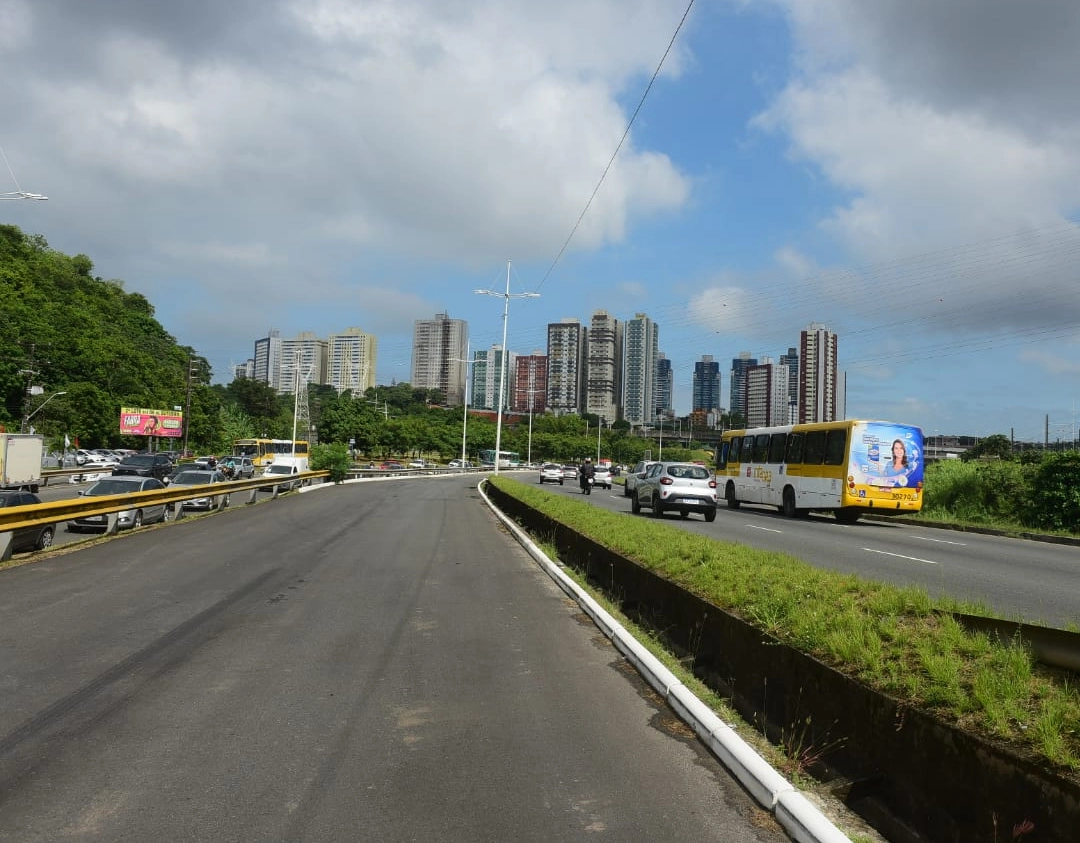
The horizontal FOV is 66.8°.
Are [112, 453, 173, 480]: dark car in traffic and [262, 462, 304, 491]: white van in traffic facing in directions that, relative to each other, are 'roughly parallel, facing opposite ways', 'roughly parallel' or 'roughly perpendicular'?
roughly parallel

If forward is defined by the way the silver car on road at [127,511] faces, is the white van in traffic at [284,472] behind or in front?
behind

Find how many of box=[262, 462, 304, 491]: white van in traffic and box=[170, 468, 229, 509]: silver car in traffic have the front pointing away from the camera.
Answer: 0

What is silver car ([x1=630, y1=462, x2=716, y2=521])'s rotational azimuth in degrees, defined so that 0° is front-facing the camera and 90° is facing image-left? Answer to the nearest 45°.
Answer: approximately 135°

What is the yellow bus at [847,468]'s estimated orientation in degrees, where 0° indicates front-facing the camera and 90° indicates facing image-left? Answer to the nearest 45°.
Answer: approximately 135°

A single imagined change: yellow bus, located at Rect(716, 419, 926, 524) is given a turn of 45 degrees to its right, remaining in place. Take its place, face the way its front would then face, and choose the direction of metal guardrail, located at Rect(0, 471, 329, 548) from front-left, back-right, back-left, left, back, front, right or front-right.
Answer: back-left

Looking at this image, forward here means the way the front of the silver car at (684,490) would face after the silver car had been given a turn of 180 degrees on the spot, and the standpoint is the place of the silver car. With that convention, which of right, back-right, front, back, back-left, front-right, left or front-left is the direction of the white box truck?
back-right

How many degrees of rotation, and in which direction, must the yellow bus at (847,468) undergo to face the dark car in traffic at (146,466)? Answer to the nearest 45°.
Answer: approximately 45° to its left

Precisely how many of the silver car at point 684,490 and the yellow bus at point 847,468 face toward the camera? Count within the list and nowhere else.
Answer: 0

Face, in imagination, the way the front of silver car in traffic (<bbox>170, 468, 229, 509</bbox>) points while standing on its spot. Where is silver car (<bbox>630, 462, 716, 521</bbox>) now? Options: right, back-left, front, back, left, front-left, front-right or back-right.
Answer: left

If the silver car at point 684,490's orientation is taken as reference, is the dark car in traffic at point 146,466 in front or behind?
in front

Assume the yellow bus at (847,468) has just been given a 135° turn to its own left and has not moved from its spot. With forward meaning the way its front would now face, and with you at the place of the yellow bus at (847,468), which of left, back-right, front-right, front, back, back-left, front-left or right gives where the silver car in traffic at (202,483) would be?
right

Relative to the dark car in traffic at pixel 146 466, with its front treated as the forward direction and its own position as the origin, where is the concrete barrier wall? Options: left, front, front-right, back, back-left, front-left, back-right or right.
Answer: front-left
